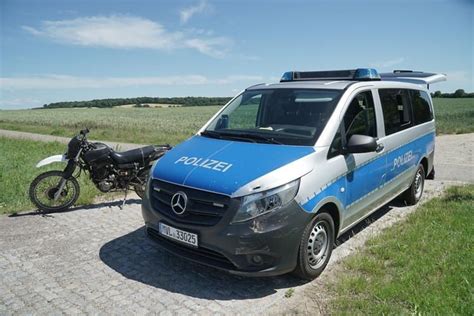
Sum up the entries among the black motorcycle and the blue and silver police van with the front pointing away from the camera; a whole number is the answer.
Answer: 0

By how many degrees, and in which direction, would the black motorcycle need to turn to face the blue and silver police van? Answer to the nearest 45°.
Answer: approximately 135° to its left

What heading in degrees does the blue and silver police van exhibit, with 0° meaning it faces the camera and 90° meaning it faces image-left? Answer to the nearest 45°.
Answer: approximately 45°

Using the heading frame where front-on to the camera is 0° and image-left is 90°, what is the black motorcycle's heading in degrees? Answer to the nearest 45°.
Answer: approximately 90°

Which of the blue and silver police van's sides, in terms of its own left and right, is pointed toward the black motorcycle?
right
